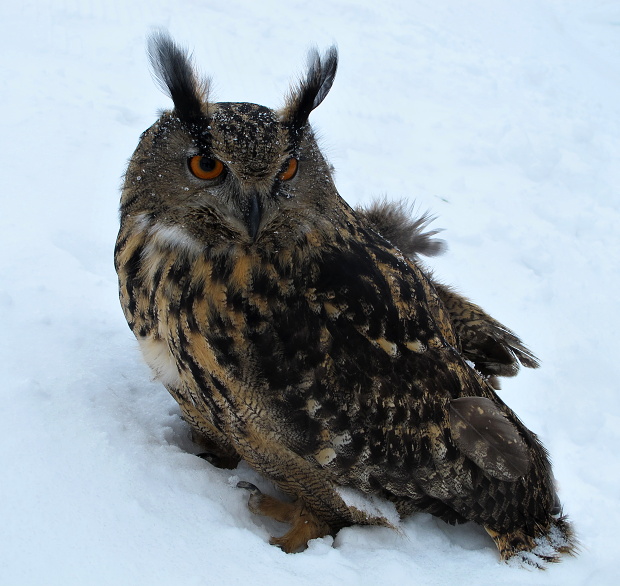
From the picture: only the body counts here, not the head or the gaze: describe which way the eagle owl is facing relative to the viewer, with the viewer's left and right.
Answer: facing the viewer and to the left of the viewer
